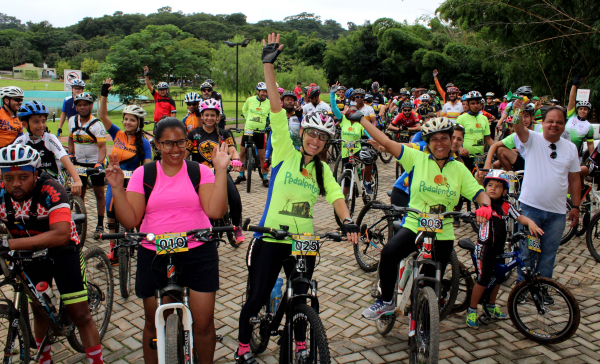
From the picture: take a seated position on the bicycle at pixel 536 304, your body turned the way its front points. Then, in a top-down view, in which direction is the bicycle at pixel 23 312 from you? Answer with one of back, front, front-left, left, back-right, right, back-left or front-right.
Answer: right

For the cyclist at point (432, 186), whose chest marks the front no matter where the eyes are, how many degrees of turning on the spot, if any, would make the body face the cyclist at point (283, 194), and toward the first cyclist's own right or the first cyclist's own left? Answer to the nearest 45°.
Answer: approximately 45° to the first cyclist's own right

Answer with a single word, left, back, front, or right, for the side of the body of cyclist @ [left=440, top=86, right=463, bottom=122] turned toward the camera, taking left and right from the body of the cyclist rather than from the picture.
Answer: front

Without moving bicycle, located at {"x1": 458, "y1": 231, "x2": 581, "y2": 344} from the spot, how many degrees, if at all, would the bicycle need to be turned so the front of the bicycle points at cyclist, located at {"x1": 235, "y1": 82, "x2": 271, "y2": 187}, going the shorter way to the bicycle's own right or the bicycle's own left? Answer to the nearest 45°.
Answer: approximately 180°

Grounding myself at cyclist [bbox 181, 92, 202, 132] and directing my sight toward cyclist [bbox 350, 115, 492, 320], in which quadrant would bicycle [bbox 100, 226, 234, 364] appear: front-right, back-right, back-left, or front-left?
front-right

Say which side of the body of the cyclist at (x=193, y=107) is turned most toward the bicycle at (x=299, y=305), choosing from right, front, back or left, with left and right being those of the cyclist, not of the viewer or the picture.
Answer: front

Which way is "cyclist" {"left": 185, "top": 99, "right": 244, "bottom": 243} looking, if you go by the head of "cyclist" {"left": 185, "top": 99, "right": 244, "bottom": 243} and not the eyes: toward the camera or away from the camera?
toward the camera

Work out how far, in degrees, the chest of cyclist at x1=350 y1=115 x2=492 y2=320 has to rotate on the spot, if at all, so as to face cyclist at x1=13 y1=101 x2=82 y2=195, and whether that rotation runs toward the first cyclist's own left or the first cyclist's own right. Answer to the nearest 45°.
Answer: approximately 90° to the first cyclist's own right

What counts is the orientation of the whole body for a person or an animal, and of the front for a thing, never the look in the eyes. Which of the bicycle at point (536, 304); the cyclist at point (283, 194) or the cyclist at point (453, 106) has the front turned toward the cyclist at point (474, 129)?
the cyclist at point (453, 106)

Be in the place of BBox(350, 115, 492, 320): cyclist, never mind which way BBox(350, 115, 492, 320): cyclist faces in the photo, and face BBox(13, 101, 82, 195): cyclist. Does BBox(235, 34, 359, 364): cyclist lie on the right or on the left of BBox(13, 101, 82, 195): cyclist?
left

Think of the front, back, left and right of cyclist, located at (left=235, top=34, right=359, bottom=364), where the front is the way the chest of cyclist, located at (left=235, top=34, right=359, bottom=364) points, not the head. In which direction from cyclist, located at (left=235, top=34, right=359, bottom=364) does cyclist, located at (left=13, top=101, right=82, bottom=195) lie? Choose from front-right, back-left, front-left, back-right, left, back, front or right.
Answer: back-right

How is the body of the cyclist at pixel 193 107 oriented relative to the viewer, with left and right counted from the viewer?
facing the viewer

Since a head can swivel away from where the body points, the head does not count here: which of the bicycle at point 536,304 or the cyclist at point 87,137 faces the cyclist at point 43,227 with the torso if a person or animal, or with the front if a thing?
the cyclist at point 87,137

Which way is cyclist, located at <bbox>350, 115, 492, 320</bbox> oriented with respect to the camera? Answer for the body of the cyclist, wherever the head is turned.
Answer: toward the camera

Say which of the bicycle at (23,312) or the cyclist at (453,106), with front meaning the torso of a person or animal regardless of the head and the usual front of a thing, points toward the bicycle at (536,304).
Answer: the cyclist

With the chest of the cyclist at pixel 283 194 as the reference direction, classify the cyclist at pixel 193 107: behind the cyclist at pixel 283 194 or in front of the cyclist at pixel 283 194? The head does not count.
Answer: behind

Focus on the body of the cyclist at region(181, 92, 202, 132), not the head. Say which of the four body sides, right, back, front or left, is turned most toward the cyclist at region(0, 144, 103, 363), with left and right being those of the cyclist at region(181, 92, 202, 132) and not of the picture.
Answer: front

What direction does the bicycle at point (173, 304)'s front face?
toward the camera

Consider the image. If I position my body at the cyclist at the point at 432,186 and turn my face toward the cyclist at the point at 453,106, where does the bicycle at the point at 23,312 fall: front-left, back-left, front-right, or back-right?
back-left
